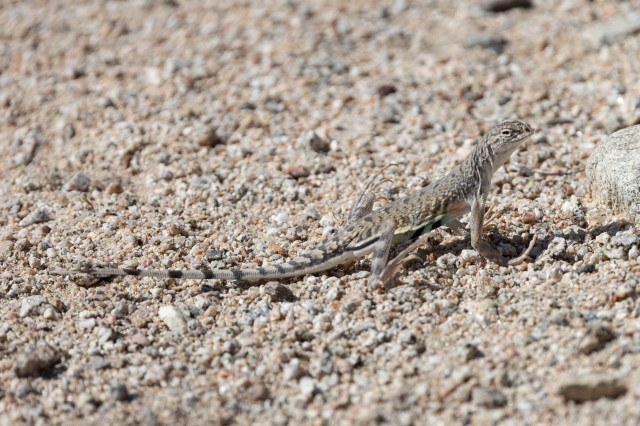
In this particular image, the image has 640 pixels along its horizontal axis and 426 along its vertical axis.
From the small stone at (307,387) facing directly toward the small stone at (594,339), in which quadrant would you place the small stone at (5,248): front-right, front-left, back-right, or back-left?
back-left

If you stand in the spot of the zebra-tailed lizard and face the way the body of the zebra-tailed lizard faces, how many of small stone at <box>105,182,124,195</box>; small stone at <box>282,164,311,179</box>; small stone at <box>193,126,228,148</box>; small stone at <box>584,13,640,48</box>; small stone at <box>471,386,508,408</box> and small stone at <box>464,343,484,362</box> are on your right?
2

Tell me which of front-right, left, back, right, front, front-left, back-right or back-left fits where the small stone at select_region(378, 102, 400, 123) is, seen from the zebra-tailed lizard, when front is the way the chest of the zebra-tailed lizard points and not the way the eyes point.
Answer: left

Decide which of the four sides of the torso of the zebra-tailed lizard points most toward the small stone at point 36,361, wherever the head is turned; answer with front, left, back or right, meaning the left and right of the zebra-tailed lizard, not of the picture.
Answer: back

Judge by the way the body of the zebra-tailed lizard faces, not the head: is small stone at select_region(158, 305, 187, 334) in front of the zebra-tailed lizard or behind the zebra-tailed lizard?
behind

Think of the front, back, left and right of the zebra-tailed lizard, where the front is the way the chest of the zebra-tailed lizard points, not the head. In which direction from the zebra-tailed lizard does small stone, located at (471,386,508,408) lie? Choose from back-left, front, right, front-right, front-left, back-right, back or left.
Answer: right

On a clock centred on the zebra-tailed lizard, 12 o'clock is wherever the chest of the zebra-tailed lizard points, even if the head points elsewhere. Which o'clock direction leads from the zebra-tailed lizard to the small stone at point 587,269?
The small stone is roughly at 1 o'clock from the zebra-tailed lizard.

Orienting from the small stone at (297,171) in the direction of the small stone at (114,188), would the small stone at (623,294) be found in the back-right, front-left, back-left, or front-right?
back-left

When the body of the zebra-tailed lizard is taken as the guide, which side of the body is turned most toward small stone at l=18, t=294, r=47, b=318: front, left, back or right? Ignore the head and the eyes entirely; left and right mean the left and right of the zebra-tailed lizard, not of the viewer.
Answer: back

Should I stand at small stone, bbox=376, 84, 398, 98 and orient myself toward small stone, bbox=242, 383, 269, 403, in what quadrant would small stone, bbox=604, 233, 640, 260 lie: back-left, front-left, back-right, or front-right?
front-left

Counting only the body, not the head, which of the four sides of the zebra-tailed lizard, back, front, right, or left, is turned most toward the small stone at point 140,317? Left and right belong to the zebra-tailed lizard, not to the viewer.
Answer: back

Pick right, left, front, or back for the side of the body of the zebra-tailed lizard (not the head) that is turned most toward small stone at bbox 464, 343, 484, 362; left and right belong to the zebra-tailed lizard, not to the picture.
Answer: right

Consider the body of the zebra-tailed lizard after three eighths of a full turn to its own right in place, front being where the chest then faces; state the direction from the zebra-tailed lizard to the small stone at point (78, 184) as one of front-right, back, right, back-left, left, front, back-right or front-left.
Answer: right

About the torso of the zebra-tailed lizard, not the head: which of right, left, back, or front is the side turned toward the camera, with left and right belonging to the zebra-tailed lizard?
right

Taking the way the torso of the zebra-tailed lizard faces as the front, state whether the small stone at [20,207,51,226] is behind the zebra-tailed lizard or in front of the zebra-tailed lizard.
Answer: behind
